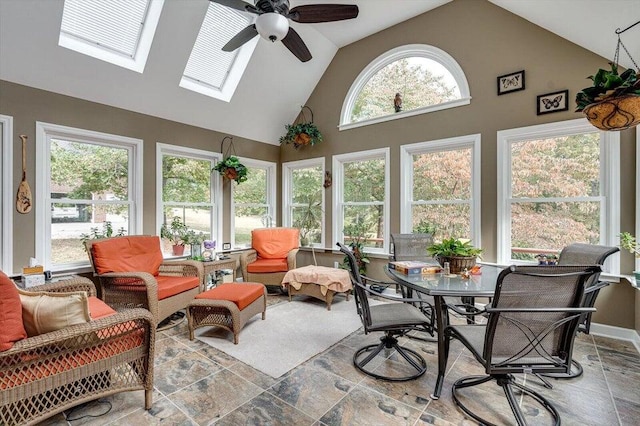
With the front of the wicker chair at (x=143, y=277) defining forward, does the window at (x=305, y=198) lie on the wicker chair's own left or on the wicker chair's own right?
on the wicker chair's own left

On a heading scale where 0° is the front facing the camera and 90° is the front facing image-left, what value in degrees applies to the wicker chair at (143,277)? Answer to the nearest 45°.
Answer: approximately 315°

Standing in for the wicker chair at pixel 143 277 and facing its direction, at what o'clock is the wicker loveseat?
The wicker loveseat is roughly at 2 o'clock from the wicker chair.

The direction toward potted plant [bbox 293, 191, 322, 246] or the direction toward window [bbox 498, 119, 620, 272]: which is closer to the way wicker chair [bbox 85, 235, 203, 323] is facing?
the window

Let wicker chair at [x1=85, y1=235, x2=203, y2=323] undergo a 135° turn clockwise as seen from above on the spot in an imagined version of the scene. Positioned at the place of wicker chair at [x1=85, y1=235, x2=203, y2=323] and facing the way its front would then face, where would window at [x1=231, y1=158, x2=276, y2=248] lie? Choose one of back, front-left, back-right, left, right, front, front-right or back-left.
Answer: back-right

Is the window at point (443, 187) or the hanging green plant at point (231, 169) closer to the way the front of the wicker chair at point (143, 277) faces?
the window

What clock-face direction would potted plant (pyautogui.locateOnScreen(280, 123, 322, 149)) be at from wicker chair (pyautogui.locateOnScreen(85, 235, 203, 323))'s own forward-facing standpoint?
The potted plant is roughly at 10 o'clock from the wicker chair.

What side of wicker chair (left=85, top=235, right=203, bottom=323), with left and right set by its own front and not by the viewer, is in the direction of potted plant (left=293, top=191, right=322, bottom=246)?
left

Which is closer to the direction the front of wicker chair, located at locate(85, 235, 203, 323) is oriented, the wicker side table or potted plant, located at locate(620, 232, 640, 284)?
the potted plant
